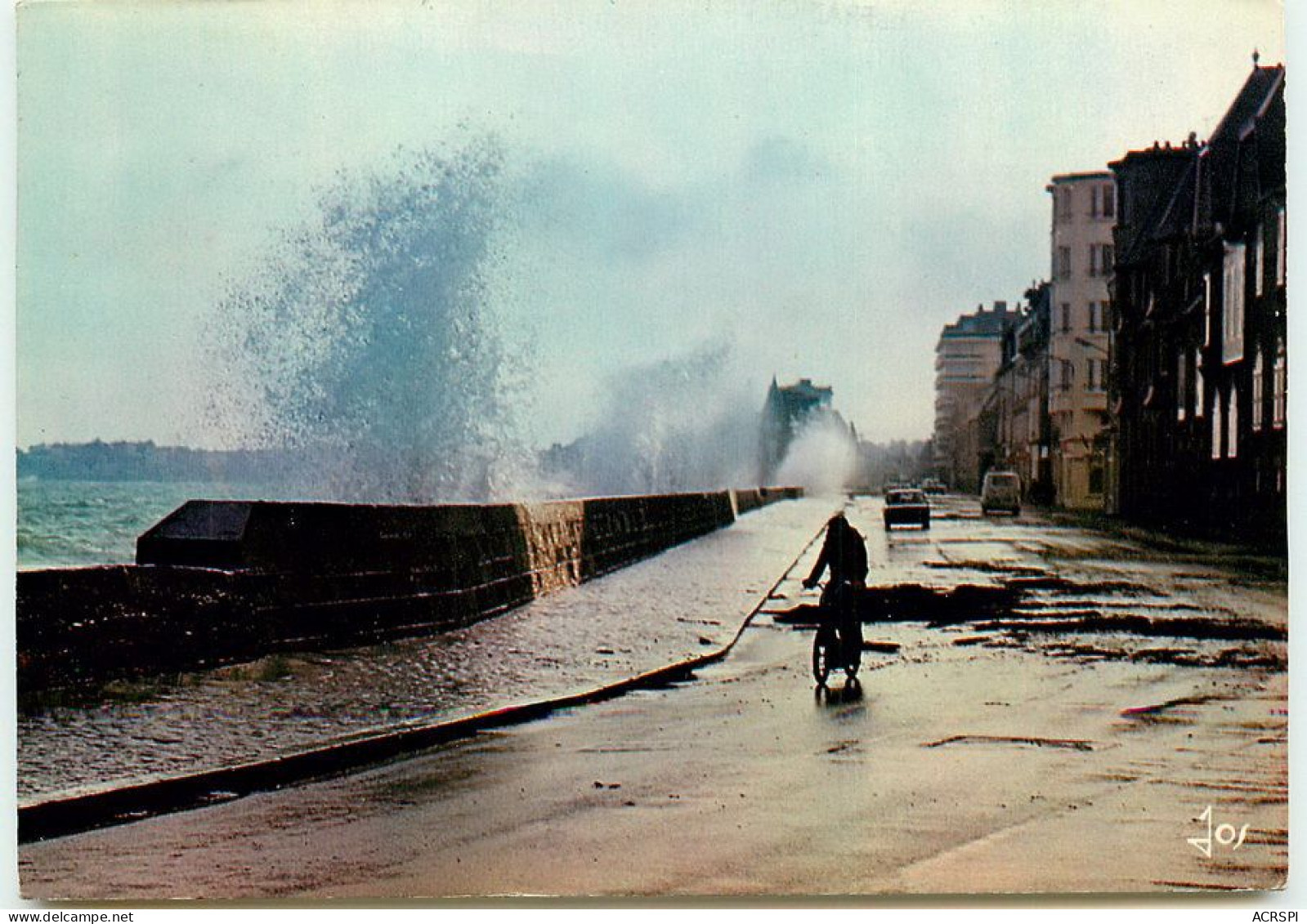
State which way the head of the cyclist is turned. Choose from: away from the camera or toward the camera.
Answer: away from the camera

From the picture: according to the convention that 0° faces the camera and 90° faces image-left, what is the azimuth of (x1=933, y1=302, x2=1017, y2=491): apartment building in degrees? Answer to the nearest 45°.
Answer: approximately 45°

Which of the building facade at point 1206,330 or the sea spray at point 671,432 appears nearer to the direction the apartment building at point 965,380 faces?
the sea spray

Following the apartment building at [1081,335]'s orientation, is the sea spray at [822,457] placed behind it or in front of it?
in front

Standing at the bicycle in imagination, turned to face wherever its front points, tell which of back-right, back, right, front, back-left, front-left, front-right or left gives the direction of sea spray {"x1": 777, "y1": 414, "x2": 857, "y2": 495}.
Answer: front-left

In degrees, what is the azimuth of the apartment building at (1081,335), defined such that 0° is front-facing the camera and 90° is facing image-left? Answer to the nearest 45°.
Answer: approximately 45°
